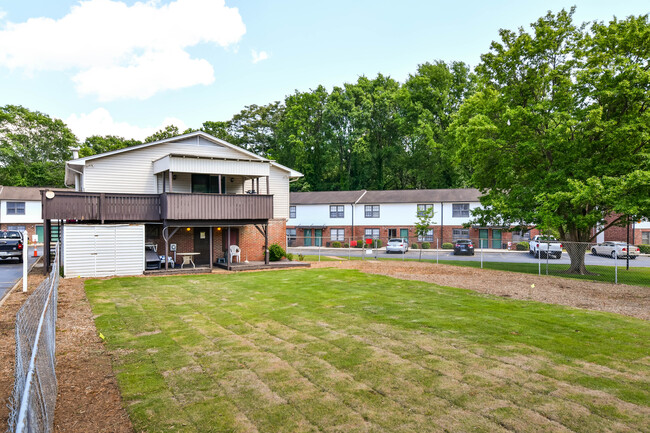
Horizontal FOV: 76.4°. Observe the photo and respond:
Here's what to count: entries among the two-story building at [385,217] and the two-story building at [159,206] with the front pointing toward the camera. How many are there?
2

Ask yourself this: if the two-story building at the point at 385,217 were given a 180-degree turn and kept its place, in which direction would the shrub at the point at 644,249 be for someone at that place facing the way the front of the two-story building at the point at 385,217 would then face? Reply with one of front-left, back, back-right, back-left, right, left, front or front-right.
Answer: right

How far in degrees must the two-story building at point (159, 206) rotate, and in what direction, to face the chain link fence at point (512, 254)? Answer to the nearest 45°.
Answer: approximately 90° to its left

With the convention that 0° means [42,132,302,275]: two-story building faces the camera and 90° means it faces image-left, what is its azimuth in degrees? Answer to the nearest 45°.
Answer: approximately 0°

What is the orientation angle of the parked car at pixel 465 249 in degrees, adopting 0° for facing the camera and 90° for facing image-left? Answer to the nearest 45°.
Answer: approximately 180°
